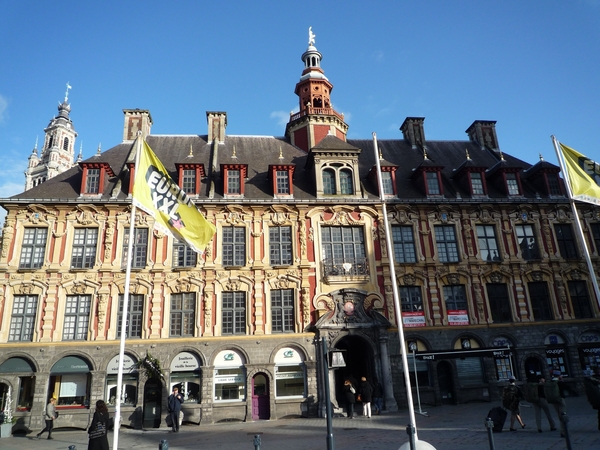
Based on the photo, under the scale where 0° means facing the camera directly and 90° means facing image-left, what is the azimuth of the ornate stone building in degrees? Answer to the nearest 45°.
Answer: approximately 0°

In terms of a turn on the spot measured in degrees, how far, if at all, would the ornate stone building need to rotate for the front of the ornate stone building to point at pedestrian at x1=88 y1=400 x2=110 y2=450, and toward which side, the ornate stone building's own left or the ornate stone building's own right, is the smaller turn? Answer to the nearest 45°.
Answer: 0° — it already faces them

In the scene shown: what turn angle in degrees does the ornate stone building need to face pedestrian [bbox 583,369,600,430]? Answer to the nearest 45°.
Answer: approximately 45° to its left

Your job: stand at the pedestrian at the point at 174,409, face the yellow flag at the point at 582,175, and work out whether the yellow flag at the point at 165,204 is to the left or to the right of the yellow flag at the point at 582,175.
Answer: right

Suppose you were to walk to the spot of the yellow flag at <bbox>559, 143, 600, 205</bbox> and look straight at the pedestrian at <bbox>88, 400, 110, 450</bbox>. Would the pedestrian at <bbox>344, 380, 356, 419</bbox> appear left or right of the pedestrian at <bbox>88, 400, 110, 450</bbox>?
right

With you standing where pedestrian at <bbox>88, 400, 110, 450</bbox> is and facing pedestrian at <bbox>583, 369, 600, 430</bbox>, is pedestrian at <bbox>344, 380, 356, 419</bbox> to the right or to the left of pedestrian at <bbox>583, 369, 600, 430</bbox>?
left

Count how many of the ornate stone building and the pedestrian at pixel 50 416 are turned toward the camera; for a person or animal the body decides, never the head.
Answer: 1

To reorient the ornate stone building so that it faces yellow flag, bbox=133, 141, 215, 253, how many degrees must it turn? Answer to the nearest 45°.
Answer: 0° — it already faces it
